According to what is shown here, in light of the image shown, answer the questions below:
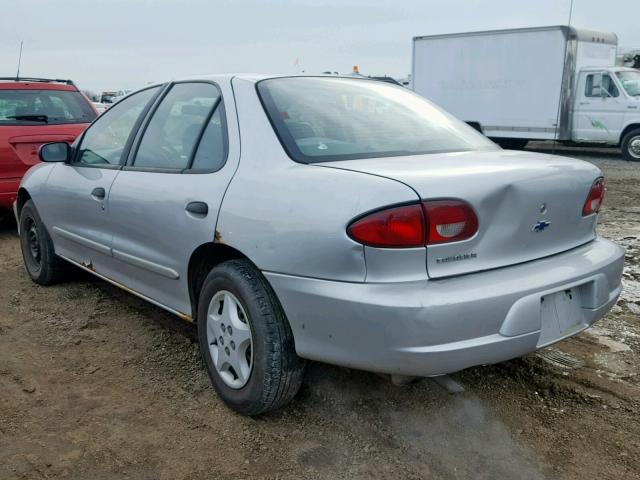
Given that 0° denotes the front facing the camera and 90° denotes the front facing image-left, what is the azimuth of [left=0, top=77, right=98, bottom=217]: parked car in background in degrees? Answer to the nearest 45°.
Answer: approximately 180°

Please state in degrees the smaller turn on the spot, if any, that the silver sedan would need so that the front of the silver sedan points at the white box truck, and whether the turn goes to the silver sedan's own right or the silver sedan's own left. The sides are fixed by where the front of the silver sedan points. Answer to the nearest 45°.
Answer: approximately 45° to the silver sedan's own right

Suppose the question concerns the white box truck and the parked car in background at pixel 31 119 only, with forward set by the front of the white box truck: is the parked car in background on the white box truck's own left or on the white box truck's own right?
on the white box truck's own right

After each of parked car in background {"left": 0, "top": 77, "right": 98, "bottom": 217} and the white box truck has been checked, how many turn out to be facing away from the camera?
1

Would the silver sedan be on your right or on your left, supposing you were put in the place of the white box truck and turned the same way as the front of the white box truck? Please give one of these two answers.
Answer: on your right

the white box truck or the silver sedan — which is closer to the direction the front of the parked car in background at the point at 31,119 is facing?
the white box truck

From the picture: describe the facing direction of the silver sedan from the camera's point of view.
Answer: facing away from the viewer and to the left of the viewer

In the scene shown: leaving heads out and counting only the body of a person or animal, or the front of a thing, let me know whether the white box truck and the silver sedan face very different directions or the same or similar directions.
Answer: very different directions

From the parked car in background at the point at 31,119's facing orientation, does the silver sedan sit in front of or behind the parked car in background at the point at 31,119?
behind

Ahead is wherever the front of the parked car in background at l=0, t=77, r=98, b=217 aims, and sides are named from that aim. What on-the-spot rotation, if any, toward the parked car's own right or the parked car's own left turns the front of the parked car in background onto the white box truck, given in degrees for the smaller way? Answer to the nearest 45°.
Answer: approximately 90° to the parked car's own right

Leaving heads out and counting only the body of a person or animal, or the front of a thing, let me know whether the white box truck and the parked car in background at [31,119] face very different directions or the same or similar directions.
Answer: very different directions

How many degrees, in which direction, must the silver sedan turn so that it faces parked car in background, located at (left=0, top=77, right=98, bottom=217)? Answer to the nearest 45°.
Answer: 0° — it already faces it

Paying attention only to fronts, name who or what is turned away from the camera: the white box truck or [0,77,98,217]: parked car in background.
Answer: the parked car in background
